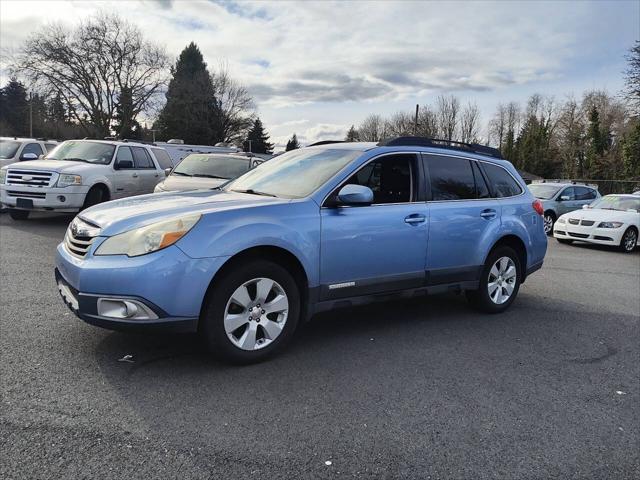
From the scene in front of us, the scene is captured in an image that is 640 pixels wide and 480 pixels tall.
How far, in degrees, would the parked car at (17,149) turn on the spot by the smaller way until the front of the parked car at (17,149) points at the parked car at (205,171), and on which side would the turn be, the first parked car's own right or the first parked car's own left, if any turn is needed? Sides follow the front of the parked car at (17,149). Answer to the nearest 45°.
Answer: approximately 90° to the first parked car's own left

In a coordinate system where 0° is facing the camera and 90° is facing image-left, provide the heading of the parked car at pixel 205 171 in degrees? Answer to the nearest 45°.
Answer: approximately 45°

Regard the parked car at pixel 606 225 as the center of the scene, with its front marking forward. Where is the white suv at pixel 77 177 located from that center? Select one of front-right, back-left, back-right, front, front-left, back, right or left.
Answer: front

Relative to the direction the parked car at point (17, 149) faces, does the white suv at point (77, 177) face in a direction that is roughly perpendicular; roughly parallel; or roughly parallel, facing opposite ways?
roughly parallel

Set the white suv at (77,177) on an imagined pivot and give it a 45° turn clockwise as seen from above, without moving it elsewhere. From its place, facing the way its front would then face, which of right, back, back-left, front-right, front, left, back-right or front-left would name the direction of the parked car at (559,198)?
back

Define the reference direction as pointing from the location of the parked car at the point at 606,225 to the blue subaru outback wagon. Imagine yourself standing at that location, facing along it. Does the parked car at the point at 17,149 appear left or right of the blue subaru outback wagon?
right

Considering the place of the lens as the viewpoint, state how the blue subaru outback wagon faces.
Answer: facing the viewer and to the left of the viewer

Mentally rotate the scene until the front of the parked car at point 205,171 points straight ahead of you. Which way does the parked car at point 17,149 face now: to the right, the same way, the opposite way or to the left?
the same way

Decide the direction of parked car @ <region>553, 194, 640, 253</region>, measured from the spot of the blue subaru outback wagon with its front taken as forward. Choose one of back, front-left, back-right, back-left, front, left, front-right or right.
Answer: back

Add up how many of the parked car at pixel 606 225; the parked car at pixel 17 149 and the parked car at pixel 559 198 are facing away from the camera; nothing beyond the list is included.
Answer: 0

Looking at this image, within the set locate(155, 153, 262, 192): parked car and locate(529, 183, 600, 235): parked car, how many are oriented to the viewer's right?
0

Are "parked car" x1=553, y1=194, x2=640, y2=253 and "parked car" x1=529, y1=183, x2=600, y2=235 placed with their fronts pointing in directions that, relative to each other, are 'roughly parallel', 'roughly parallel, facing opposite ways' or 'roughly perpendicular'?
roughly parallel

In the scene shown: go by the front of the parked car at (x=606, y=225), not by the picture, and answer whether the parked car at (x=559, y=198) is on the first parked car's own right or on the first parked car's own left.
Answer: on the first parked car's own right
